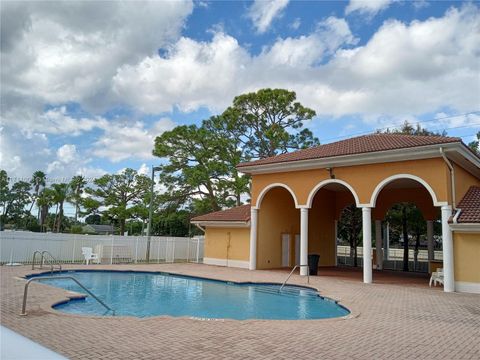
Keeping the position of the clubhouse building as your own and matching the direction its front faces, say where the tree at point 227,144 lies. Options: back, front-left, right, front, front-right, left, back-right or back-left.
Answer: right

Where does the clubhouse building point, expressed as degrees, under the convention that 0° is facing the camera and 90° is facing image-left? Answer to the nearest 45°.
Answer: approximately 45°

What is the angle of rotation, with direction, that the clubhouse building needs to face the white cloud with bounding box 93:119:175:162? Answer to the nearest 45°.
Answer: approximately 90° to its right

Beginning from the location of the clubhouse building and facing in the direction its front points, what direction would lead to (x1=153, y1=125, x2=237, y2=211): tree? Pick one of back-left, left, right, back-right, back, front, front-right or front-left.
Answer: right

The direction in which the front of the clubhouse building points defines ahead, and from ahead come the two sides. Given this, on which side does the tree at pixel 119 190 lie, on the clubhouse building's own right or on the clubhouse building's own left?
on the clubhouse building's own right

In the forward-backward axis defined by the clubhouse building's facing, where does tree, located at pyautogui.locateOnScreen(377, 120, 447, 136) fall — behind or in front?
behind
